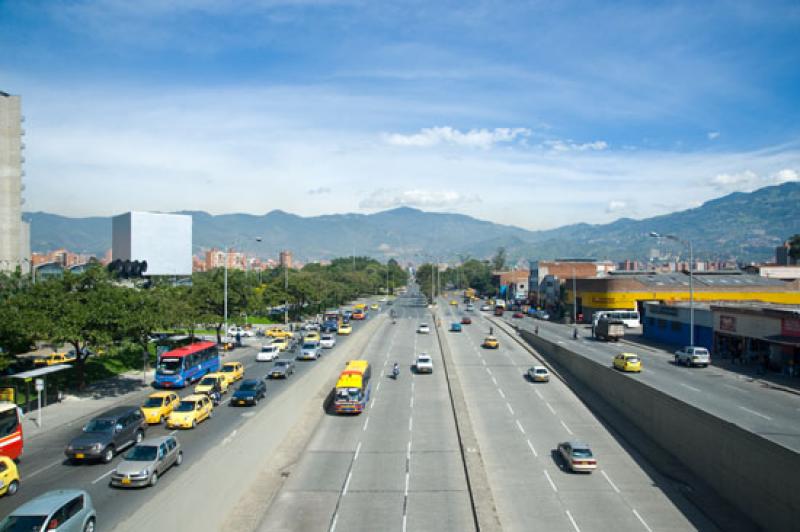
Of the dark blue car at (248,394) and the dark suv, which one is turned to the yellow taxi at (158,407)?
the dark blue car

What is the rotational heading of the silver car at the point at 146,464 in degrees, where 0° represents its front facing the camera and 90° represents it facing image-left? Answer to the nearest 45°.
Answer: approximately 45°

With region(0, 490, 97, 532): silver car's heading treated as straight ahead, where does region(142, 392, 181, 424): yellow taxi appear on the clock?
The yellow taxi is roughly at 5 o'clock from the silver car.

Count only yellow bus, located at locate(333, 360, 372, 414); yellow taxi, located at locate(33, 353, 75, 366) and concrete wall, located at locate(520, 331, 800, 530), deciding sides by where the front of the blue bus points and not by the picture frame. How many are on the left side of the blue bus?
2

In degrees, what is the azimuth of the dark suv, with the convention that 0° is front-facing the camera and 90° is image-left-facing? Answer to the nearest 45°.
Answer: approximately 45°

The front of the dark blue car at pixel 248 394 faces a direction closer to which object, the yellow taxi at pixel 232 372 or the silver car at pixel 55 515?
the silver car

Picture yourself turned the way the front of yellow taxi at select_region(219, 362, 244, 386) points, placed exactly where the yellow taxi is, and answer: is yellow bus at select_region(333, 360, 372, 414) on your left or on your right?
on your left

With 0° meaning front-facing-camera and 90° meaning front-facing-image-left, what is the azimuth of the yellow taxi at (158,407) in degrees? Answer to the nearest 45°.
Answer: approximately 45°

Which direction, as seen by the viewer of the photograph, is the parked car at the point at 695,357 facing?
facing away from the viewer and to the left of the viewer

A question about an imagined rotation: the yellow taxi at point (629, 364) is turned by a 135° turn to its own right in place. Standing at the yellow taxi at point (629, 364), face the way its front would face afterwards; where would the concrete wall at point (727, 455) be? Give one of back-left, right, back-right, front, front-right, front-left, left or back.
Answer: right

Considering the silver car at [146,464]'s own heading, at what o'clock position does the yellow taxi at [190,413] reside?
The yellow taxi is roughly at 5 o'clock from the silver car.

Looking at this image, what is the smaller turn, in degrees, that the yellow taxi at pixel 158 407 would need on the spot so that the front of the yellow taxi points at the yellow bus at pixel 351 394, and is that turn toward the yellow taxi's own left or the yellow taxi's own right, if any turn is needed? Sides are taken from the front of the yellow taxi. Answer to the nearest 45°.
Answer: approximately 135° to the yellow taxi's own left

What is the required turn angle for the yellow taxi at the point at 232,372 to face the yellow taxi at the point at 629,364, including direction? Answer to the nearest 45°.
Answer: approximately 135° to its left

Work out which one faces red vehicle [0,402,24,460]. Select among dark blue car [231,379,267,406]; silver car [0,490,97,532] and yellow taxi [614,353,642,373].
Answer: the dark blue car

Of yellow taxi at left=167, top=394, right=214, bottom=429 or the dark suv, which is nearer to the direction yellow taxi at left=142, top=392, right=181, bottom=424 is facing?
the dark suv

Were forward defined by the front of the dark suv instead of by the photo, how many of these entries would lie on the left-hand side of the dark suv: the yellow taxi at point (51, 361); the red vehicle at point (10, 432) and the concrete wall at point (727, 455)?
1
